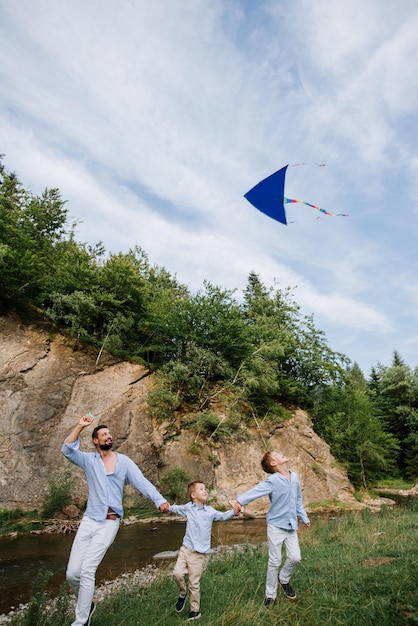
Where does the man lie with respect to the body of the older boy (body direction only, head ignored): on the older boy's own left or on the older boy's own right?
on the older boy's own right

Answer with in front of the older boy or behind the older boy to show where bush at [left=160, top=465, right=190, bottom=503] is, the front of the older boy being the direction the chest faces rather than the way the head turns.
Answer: behind

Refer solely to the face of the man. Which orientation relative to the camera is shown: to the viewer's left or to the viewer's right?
to the viewer's right

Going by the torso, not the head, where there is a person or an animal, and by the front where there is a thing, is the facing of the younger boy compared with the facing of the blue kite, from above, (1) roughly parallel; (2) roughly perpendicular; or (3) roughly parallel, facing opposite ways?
roughly perpendicular

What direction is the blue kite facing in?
to the viewer's left

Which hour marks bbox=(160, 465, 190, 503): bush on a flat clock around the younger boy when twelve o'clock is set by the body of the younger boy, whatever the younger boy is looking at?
The bush is roughly at 6 o'clock from the younger boy.

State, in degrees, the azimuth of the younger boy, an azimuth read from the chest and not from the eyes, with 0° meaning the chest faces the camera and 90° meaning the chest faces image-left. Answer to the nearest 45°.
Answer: approximately 0°

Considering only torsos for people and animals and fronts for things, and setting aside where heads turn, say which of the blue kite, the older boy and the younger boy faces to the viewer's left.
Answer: the blue kite
